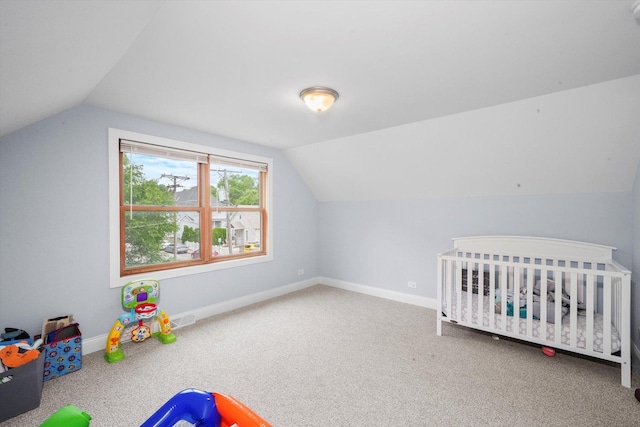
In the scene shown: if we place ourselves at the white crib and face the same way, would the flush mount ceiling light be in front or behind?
in front

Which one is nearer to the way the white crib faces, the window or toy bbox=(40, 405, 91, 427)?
the toy

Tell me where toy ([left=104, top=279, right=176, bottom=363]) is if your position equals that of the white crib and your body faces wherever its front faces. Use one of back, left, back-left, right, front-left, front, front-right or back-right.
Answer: front-right

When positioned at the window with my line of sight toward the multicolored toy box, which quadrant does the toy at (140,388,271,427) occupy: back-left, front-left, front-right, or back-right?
front-left

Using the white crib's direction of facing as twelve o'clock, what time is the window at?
The window is roughly at 2 o'clock from the white crib.

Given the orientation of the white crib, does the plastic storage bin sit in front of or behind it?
in front

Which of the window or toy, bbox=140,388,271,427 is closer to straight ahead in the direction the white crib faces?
the toy

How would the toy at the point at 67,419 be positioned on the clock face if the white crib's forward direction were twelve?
The toy is roughly at 1 o'clock from the white crib.

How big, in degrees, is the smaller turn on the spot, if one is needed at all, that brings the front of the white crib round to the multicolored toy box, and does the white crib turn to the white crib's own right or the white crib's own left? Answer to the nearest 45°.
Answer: approximately 45° to the white crib's own right

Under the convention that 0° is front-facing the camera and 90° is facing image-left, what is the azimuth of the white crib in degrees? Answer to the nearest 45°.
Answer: approximately 0°
